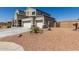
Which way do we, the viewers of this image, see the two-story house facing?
facing the viewer and to the left of the viewer
